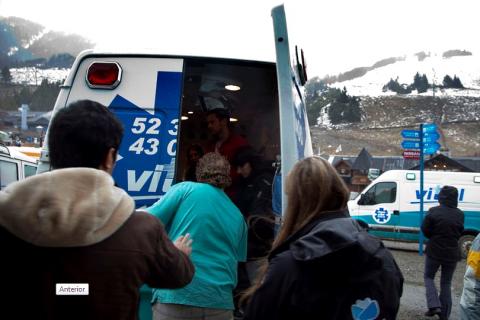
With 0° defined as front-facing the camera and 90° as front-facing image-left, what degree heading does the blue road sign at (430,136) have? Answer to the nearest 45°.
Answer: approximately 0°

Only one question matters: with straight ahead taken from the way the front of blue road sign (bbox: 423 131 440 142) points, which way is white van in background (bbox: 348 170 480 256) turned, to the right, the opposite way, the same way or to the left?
to the right

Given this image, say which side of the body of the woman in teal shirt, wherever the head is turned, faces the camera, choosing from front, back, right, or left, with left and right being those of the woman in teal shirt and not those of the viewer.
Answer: back

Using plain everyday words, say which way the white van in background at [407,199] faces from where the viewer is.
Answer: facing to the left of the viewer

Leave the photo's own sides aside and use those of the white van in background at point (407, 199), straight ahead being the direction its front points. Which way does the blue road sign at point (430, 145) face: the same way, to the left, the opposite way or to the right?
to the left

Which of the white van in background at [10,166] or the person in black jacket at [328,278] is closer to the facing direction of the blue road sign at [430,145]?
the person in black jacket

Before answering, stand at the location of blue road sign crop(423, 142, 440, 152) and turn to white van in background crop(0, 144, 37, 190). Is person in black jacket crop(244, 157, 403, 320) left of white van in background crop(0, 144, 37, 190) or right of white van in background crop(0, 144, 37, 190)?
left

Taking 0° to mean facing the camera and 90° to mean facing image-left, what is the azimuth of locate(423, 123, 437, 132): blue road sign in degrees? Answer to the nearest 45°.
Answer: approximately 0°
